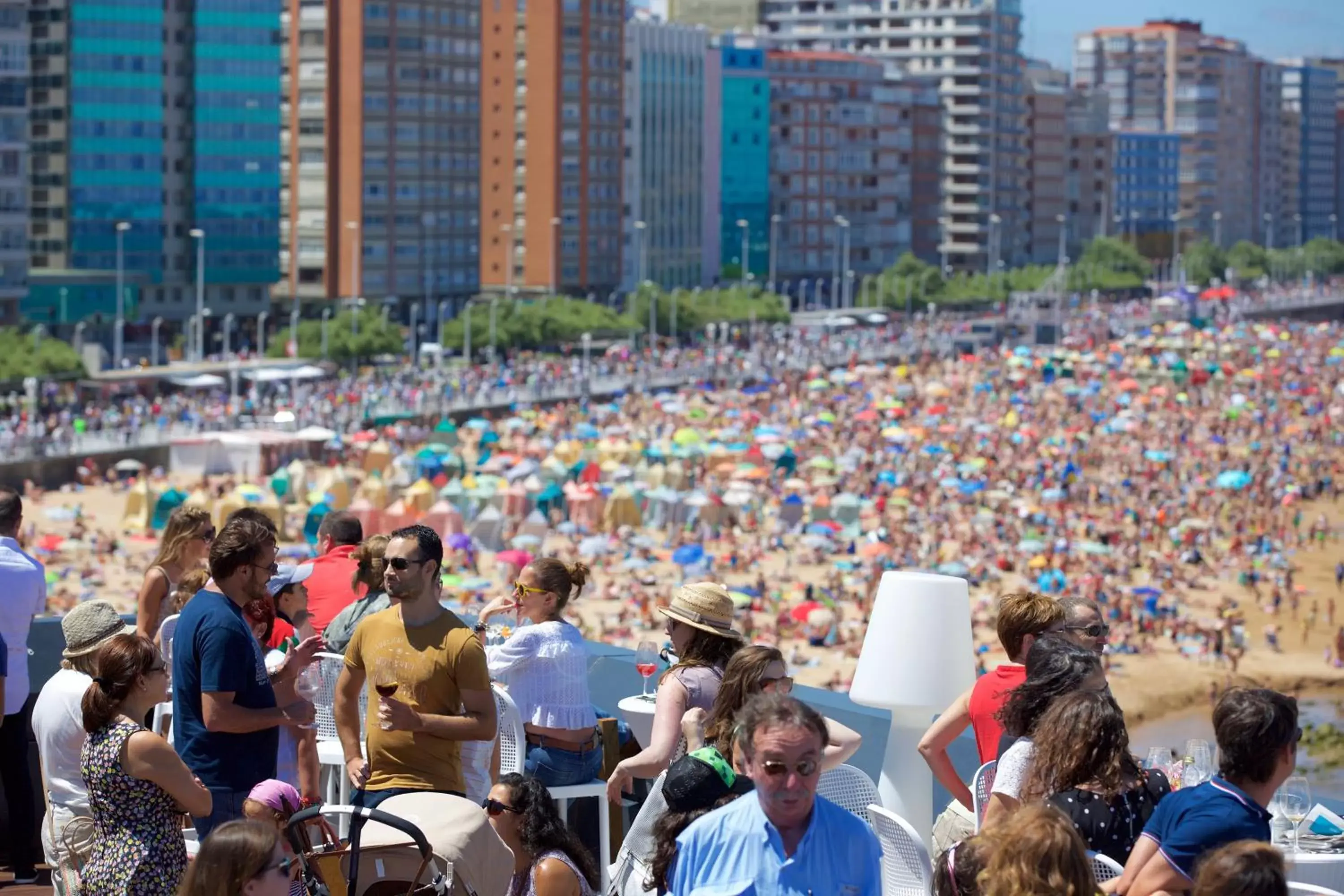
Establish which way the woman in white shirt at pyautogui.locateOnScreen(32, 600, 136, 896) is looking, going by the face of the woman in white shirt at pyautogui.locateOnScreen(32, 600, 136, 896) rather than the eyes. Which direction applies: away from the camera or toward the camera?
away from the camera

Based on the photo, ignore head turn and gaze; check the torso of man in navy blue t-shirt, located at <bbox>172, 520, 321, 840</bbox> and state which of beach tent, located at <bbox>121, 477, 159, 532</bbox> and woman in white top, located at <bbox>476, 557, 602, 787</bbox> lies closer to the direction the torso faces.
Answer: the woman in white top

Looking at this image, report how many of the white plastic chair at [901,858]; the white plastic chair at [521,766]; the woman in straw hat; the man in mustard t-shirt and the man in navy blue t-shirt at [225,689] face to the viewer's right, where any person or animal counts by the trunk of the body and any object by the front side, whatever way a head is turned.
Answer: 2

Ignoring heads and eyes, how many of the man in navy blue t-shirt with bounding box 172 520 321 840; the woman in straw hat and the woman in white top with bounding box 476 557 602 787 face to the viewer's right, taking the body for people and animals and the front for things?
1

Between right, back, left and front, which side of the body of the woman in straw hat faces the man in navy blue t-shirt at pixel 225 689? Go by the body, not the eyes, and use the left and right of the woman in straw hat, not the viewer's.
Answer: front

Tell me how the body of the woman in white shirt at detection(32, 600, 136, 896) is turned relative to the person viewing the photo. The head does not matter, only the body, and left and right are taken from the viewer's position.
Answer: facing away from the viewer and to the right of the viewer

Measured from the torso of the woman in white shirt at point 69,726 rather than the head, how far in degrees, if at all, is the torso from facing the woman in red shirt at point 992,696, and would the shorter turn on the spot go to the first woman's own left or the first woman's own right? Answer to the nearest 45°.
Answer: approximately 45° to the first woman's own right

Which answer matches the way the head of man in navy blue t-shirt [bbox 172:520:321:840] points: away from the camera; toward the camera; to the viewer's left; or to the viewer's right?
to the viewer's right

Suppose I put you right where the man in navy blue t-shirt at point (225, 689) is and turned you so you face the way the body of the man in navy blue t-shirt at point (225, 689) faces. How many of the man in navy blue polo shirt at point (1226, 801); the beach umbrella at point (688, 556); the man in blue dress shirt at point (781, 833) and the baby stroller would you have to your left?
1

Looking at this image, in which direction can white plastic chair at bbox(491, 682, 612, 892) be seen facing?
to the viewer's right

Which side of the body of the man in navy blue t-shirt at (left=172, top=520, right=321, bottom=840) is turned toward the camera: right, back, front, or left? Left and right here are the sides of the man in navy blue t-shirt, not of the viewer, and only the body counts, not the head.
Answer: right

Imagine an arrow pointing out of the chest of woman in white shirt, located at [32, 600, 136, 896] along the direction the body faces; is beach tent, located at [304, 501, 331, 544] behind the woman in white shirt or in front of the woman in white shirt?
in front
